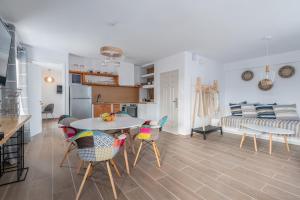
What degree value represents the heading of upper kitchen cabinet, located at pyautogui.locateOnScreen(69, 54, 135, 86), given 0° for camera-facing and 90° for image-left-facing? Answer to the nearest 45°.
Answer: approximately 315°

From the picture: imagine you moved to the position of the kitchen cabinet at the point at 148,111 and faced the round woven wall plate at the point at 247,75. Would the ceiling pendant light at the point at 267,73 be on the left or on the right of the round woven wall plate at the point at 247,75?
right
